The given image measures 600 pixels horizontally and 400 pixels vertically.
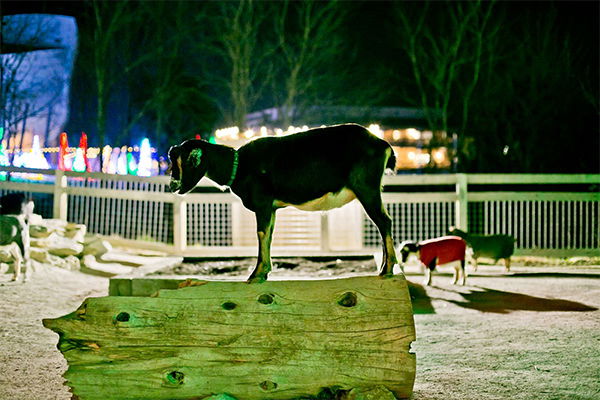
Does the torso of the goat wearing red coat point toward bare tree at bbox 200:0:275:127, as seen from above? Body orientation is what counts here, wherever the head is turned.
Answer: no

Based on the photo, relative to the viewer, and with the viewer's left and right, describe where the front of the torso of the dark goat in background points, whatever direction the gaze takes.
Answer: facing to the left of the viewer

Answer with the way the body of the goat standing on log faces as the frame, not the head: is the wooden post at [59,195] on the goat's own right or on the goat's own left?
on the goat's own right

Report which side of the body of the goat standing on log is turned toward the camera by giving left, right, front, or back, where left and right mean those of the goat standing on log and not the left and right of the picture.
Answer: left

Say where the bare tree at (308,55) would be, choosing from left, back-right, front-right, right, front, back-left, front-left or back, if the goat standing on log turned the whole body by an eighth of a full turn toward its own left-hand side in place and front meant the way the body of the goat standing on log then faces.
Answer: back-right

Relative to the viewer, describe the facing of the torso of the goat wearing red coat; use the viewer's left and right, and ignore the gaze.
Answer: facing to the left of the viewer

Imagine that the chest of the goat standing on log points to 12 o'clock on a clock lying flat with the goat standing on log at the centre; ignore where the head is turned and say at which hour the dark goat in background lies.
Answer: The dark goat in background is roughly at 4 o'clock from the goat standing on log.

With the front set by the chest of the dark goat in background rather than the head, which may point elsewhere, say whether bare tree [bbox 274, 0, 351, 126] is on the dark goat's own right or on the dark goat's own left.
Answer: on the dark goat's own right

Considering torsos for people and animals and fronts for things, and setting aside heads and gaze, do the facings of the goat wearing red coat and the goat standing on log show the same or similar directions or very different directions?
same or similar directions

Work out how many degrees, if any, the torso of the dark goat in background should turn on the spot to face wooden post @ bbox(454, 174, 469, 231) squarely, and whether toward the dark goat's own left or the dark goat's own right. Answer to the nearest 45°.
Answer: approximately 45° to the dark goat's own right

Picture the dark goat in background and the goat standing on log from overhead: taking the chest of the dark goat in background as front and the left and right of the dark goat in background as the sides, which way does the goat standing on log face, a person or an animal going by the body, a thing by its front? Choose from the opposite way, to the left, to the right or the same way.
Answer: the same way

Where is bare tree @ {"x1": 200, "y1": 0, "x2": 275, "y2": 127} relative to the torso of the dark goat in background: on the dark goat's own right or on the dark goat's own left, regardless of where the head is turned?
on the dark goat's own right

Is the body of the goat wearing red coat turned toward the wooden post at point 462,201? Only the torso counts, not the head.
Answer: no

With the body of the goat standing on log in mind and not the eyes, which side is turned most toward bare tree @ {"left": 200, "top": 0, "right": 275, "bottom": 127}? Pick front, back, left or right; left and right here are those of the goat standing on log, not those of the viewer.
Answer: right

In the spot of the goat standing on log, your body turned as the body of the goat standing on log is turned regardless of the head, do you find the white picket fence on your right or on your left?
on your right

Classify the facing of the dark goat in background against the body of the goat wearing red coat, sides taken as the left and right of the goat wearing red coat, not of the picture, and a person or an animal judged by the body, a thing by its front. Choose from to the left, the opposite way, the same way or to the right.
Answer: the same way
